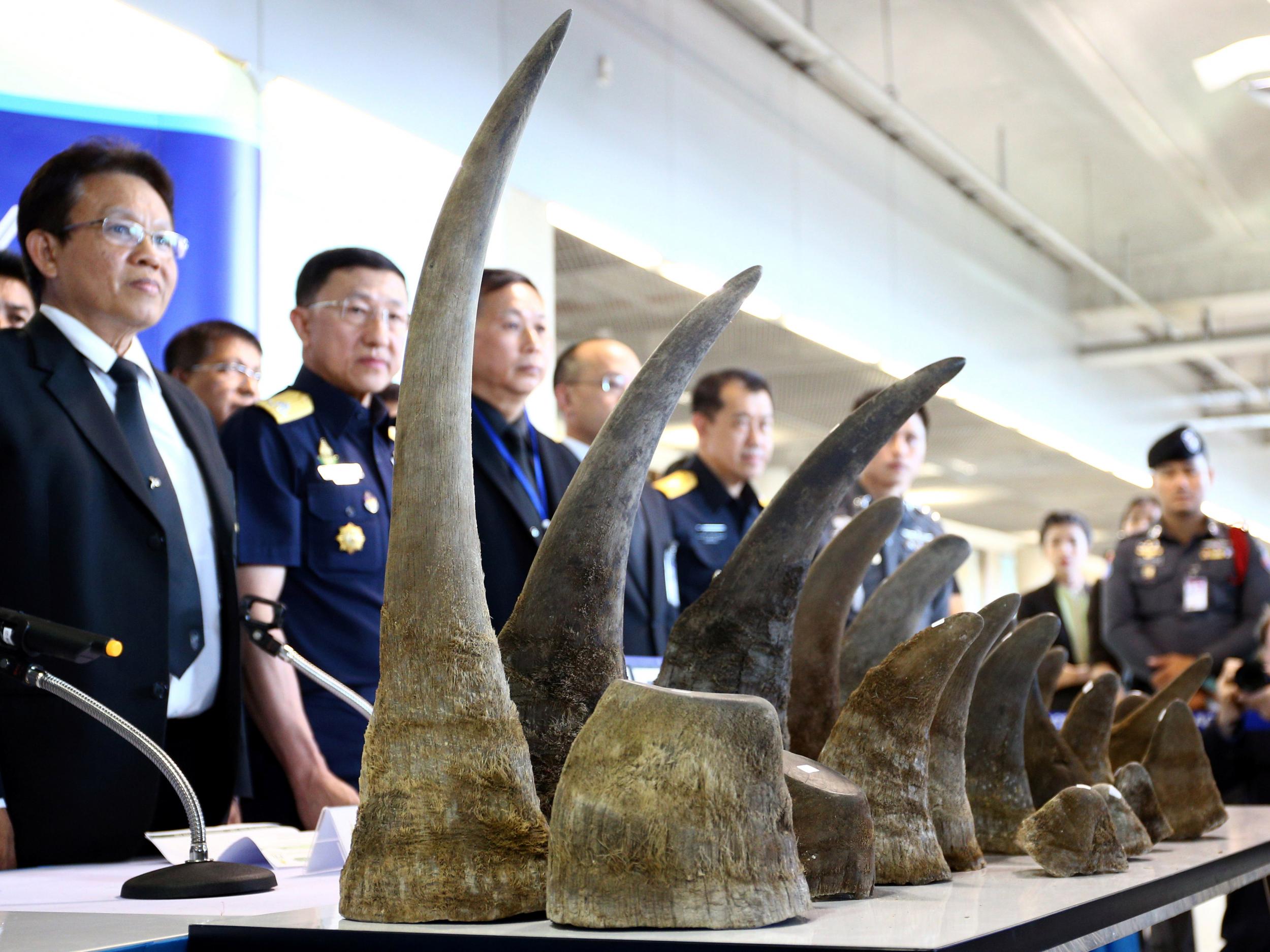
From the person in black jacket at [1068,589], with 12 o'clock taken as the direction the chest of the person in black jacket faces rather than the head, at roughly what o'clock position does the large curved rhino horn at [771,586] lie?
The large curved rhino horn is roughly at 12 o'clock from the person in black jacket.

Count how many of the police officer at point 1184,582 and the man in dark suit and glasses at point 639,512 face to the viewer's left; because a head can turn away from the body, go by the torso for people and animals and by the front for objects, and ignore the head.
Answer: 0

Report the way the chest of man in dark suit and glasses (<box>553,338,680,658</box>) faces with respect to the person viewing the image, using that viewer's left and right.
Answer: facing the viewer and to the right of the viewer

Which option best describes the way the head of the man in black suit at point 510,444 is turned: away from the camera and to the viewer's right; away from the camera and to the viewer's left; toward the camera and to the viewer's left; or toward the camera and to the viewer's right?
toward the camera and to the viewer's right

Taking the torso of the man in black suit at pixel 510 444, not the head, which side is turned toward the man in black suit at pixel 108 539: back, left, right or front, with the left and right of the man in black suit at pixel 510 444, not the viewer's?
right
